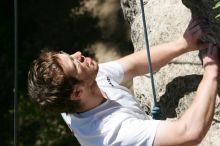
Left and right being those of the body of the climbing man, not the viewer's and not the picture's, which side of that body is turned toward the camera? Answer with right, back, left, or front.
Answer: right
